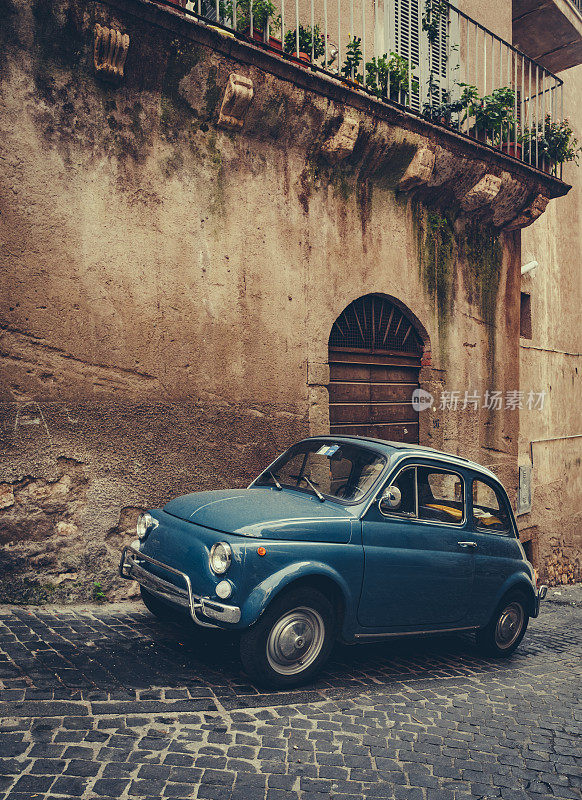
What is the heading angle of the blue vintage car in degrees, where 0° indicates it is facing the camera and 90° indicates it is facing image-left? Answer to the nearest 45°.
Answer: approximately 45°

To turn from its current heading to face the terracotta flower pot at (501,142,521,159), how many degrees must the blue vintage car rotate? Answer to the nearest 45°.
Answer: approximately 180°
